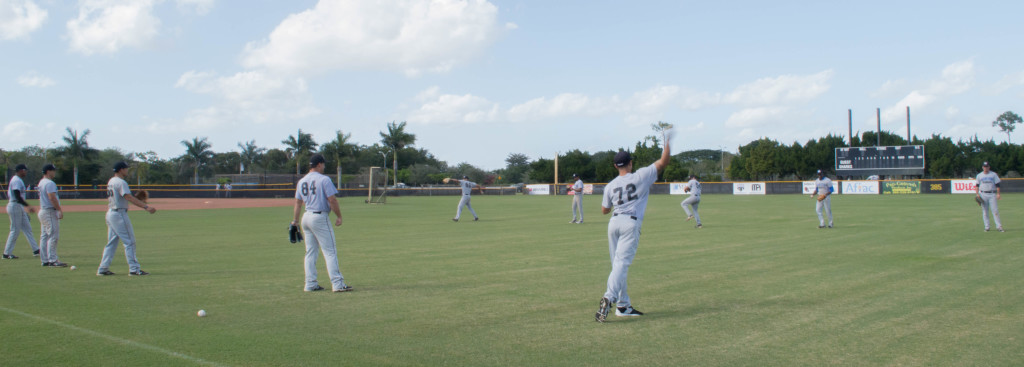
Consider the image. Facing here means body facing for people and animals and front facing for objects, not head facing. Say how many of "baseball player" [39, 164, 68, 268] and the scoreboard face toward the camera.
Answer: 1

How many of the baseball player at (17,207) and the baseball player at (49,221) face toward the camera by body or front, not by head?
0

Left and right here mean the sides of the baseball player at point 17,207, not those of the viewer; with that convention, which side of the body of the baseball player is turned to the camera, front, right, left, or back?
right

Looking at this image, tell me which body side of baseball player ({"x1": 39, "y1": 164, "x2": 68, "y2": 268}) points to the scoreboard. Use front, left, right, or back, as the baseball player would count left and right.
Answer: front

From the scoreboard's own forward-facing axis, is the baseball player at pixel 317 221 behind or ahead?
ahead

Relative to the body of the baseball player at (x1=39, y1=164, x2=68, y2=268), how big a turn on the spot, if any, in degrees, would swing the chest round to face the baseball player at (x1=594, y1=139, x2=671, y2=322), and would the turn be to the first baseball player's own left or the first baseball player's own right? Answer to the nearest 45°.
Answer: approximately 45° to the first baseball player's own right

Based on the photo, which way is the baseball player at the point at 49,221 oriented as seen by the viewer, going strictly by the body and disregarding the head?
to the viewer's right
